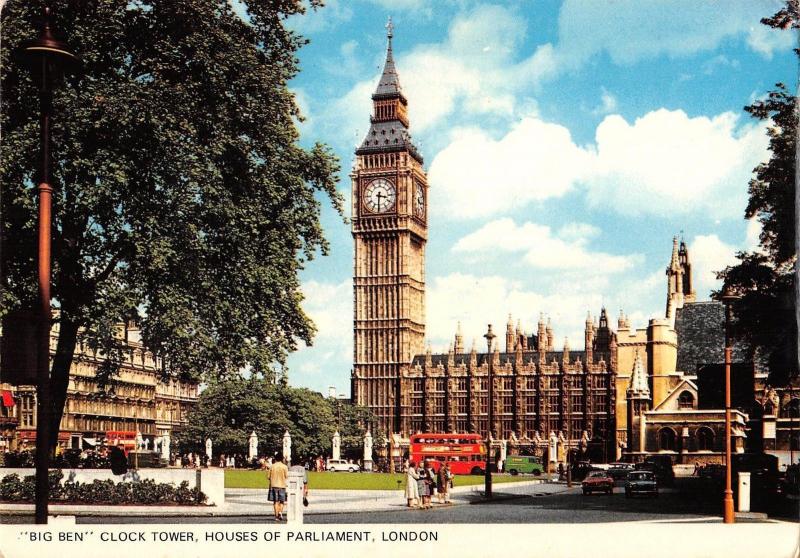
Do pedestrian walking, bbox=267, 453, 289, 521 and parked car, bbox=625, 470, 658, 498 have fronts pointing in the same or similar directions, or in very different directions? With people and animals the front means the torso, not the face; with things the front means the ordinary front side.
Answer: very different directions

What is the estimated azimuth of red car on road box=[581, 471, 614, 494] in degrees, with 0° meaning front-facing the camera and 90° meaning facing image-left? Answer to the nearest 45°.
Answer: approximately 0°

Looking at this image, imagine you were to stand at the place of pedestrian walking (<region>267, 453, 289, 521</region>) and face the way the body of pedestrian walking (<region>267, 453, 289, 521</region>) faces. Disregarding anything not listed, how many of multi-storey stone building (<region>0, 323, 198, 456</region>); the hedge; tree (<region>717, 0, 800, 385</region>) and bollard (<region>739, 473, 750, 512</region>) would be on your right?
2

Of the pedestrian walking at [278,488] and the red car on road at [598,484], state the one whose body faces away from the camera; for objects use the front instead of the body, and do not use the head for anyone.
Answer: the pedestrian walking

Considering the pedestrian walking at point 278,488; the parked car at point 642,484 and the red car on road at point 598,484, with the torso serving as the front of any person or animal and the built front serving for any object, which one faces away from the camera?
the pedestrian walking

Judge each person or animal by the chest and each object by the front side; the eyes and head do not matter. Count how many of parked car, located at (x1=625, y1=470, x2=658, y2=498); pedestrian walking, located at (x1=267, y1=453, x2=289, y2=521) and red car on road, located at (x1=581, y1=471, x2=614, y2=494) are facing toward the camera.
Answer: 2

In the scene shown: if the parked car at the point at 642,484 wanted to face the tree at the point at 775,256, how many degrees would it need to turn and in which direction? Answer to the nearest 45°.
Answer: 0° — it already faces it

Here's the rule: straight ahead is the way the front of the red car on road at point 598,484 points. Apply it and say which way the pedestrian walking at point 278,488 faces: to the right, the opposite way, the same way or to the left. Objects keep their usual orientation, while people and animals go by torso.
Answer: the opposite way

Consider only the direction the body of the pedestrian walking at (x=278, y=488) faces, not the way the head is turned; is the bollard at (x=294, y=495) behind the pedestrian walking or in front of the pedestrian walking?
behind

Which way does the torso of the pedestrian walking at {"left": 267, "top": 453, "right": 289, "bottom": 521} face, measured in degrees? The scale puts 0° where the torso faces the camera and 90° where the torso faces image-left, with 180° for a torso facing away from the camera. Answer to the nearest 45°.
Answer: approximately 180°

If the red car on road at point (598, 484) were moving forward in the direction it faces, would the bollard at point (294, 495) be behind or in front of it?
in front
